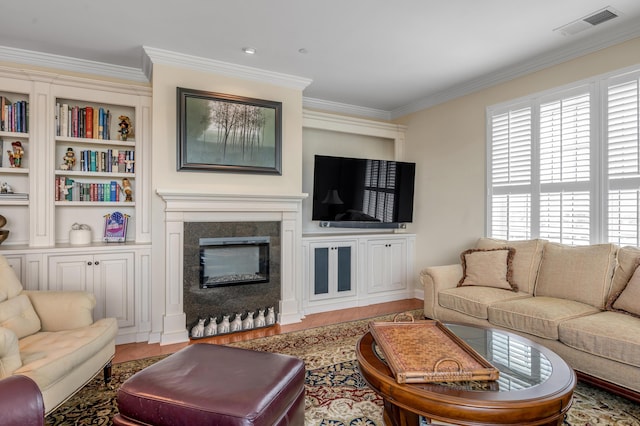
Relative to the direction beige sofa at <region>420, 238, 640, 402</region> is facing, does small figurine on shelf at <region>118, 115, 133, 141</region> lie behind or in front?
in front

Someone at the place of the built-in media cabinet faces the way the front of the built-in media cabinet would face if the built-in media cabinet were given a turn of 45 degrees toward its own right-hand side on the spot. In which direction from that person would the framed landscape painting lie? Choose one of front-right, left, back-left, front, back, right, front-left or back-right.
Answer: front-right

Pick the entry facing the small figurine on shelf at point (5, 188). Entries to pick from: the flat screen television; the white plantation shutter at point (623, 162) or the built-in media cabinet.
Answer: the white plantation shutter

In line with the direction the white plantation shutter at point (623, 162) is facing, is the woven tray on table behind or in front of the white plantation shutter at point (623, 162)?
in front

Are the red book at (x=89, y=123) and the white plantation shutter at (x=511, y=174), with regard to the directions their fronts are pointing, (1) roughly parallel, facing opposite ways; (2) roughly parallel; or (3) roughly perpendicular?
roughly perpendicular

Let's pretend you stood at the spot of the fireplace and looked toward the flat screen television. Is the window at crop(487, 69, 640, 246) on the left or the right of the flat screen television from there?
right

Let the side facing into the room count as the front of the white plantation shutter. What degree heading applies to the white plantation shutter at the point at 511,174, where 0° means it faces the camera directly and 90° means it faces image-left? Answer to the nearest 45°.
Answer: approximately 45°

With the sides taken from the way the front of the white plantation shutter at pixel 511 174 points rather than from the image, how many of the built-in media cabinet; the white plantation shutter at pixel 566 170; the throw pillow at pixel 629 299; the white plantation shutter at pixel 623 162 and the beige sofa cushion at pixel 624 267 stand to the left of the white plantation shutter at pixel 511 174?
4

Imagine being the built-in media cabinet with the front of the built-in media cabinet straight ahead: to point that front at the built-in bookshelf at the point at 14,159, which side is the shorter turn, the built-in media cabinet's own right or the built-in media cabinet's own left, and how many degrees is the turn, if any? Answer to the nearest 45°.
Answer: approximately 90° to the built-in media cabinet's own right

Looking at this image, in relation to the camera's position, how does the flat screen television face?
facing the viewer and to the right of the viewer

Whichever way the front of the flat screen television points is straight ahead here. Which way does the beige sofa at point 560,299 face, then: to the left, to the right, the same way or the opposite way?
to the right

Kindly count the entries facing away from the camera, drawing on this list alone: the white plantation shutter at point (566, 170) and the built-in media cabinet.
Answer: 0

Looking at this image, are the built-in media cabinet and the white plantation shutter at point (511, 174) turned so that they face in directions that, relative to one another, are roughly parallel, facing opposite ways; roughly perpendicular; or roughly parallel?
roughly perpendicular

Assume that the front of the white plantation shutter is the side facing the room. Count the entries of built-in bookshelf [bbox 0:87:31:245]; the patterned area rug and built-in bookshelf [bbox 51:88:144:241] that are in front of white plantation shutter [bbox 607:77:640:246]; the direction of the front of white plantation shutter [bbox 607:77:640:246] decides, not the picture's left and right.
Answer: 3

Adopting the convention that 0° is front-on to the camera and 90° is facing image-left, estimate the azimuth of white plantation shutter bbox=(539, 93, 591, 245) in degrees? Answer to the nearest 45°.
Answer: approximately 45°

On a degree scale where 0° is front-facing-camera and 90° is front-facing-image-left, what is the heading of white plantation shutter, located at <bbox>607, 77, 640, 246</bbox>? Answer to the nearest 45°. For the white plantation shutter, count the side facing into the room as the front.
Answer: approximately 45°
